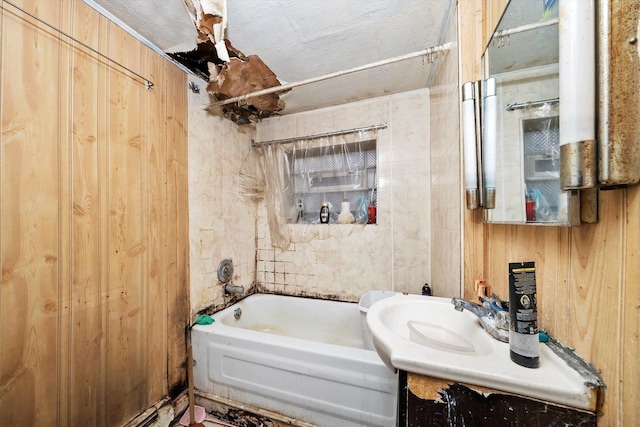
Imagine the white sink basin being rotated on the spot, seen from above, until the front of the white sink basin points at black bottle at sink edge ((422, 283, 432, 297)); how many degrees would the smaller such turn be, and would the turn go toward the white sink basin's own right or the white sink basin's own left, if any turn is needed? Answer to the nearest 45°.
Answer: approximately 90° to the white sink basin's own right

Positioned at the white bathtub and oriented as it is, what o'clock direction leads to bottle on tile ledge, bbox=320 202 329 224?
The bottle on tile ledge is roughly at 5 o'clock from the white bathtub.

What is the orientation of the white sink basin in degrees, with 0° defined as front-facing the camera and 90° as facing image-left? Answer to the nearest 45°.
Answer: approximately 90°

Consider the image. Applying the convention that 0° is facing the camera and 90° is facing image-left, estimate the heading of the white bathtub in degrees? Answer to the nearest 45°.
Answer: approximately 45°

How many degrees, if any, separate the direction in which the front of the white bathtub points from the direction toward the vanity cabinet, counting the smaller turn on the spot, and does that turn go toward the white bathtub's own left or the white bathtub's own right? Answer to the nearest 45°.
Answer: approximately 90° to the white bathtub's own left

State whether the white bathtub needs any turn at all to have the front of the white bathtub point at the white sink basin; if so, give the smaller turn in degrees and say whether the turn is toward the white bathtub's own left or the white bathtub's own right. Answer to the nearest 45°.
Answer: approximately 90° to the white bathtub's own left

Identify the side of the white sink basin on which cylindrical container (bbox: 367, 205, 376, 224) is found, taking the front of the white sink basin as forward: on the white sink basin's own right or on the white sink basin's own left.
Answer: on the white sink basin's own right

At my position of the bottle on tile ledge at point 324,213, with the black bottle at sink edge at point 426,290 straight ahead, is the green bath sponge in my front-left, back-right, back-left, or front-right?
back-right

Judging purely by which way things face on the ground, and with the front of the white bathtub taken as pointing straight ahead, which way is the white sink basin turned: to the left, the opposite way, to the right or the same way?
to the right
